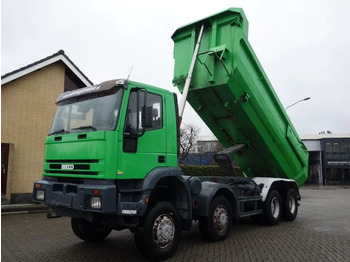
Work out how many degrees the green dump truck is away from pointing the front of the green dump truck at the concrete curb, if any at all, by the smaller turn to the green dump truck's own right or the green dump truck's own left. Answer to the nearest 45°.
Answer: approximately 90° to the green dump truck's own right

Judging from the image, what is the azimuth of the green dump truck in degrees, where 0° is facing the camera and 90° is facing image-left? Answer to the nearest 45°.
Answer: approximately 45°
